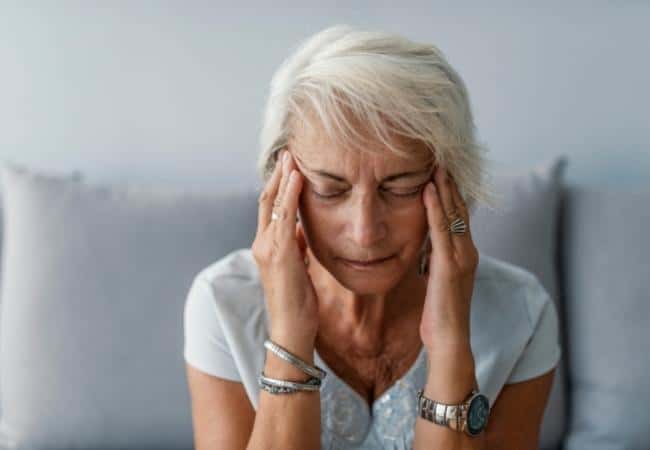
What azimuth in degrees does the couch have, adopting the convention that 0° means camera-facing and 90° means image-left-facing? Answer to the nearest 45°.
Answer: approximately 0°

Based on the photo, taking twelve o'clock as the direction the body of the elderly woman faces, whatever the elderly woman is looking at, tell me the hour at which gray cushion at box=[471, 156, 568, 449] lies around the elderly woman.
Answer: The gray cushion is roughly at 7 o'clock from the elderly woman.

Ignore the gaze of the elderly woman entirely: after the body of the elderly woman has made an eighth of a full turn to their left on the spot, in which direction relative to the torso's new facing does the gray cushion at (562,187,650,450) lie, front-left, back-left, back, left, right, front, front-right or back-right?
left
